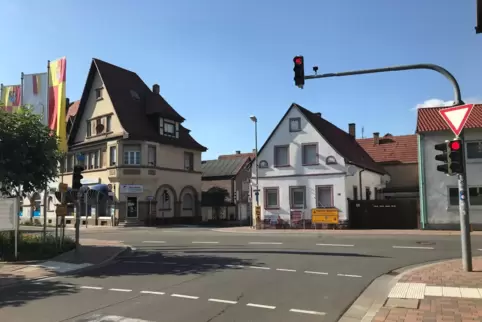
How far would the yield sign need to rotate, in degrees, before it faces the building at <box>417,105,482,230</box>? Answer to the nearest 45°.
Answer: approximately 180°

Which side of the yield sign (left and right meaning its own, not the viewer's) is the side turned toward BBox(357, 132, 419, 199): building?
back

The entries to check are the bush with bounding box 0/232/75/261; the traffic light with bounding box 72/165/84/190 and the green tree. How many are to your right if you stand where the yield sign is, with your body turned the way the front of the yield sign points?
3

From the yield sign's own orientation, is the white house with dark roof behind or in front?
behind

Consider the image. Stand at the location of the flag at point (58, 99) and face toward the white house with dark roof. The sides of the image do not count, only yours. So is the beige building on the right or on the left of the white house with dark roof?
left

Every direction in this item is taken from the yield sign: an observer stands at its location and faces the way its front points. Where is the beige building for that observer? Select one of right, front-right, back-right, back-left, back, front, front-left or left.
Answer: back-right

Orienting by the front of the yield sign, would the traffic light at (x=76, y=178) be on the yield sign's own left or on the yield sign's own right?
on the yield sign's own right

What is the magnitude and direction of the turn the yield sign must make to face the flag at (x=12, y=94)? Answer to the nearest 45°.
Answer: approximately 90° to its right

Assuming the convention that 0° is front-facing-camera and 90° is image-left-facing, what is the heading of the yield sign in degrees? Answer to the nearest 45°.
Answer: approximately 0°
